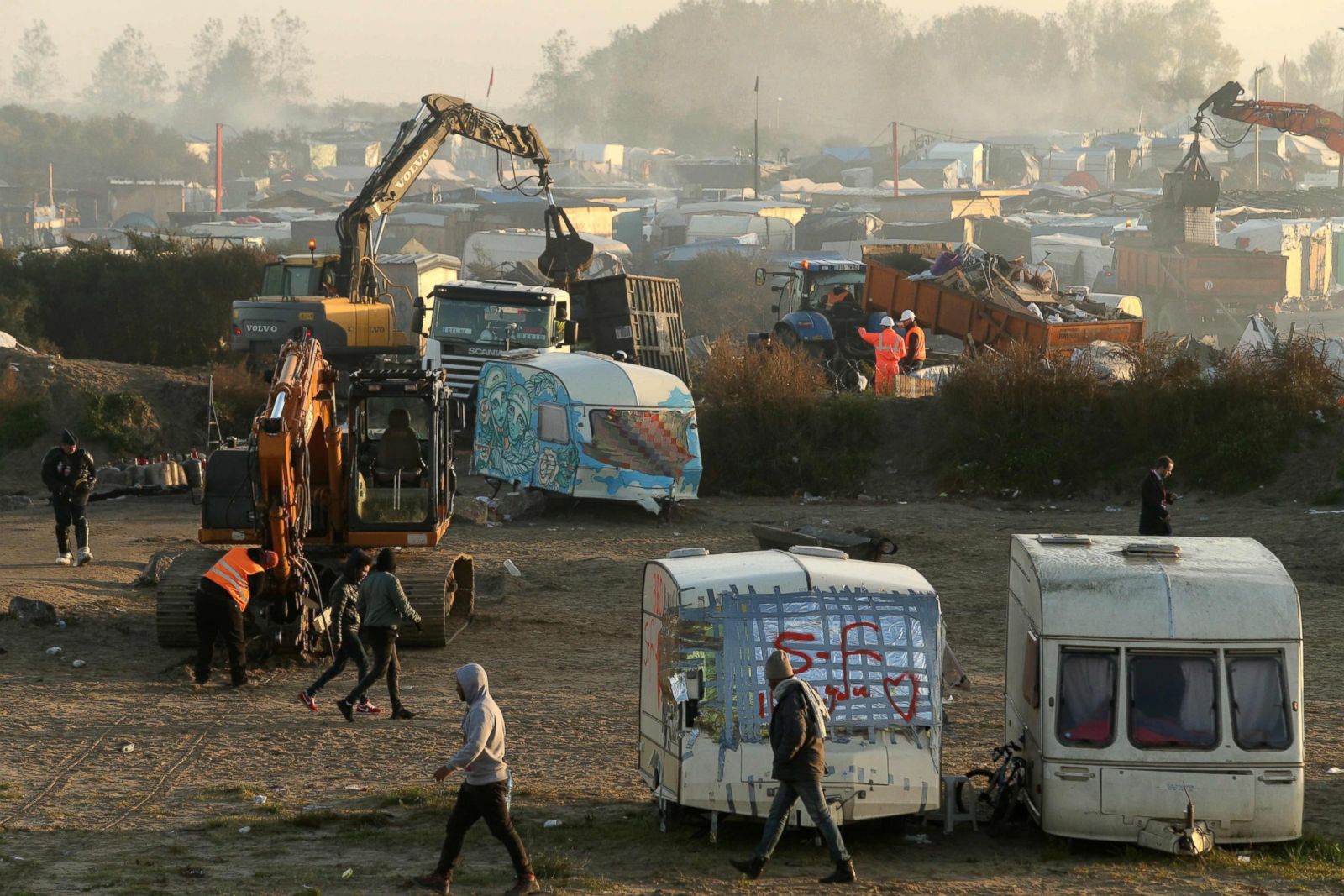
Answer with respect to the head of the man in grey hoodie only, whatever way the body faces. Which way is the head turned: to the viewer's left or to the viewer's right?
to the viewer's left

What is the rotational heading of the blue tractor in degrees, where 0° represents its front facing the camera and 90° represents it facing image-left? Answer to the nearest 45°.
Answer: approximately 135°

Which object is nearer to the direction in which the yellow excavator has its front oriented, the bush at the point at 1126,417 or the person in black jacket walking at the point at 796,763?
the bush

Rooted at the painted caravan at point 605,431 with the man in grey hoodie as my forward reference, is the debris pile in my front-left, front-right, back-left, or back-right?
back-left

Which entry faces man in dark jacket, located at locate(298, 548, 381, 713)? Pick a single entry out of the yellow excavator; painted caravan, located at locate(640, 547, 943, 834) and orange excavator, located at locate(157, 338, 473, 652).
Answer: the orange excavator

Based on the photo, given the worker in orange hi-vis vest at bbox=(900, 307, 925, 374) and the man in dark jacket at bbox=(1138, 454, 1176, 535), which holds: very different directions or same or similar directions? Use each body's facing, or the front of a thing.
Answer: very different directions
